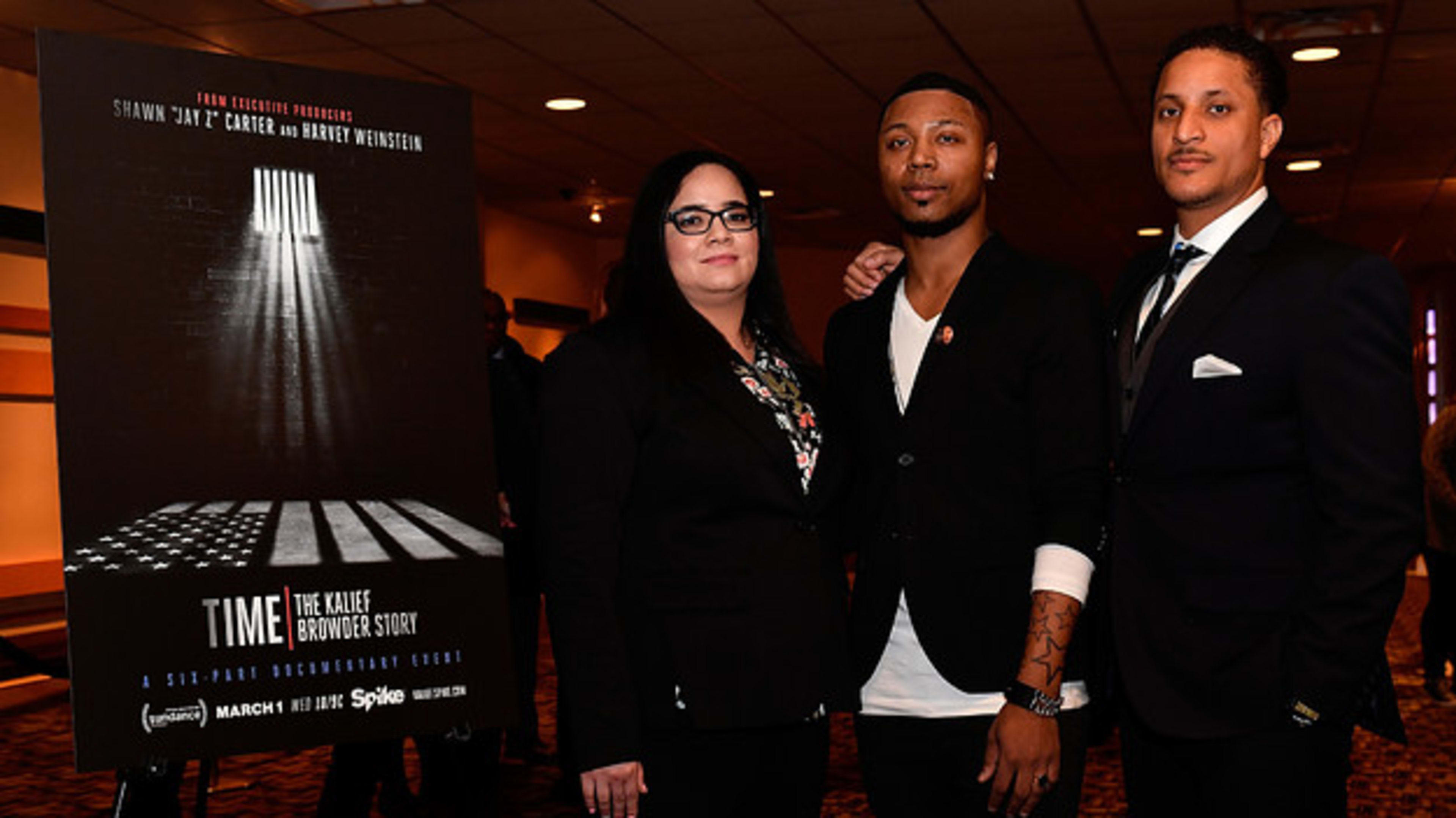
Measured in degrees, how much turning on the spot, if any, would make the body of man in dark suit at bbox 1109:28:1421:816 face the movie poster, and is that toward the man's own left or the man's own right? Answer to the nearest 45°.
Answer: approximately 45° to the man's own right

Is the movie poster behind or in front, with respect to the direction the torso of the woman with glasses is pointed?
behind

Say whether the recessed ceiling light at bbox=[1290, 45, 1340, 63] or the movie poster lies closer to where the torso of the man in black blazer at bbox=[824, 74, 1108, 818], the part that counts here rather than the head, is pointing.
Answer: the movie poster

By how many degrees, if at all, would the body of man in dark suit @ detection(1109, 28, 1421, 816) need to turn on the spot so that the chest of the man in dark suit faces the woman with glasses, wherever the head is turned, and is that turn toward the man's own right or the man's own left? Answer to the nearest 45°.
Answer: approximately 45° to the man's own right

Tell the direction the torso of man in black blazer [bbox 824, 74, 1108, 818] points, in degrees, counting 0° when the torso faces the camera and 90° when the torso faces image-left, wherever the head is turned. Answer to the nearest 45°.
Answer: approximately 45°

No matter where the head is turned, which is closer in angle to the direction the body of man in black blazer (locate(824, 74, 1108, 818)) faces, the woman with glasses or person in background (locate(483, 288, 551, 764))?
the woman with glasses

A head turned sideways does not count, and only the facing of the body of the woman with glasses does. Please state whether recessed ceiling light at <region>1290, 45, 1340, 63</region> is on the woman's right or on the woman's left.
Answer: on the woman's left
